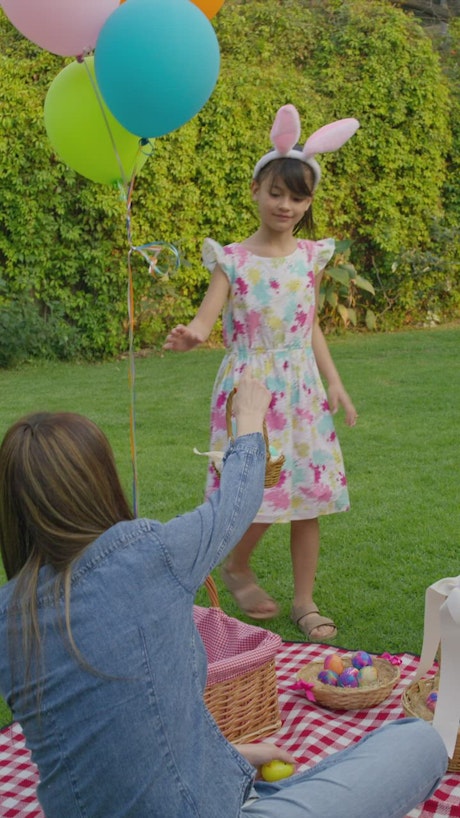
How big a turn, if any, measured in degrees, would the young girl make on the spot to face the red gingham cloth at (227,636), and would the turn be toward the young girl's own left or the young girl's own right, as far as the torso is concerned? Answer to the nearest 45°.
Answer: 0° — they already face it

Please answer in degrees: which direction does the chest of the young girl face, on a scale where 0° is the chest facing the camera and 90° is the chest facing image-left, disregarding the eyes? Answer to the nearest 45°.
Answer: approximately 0°
